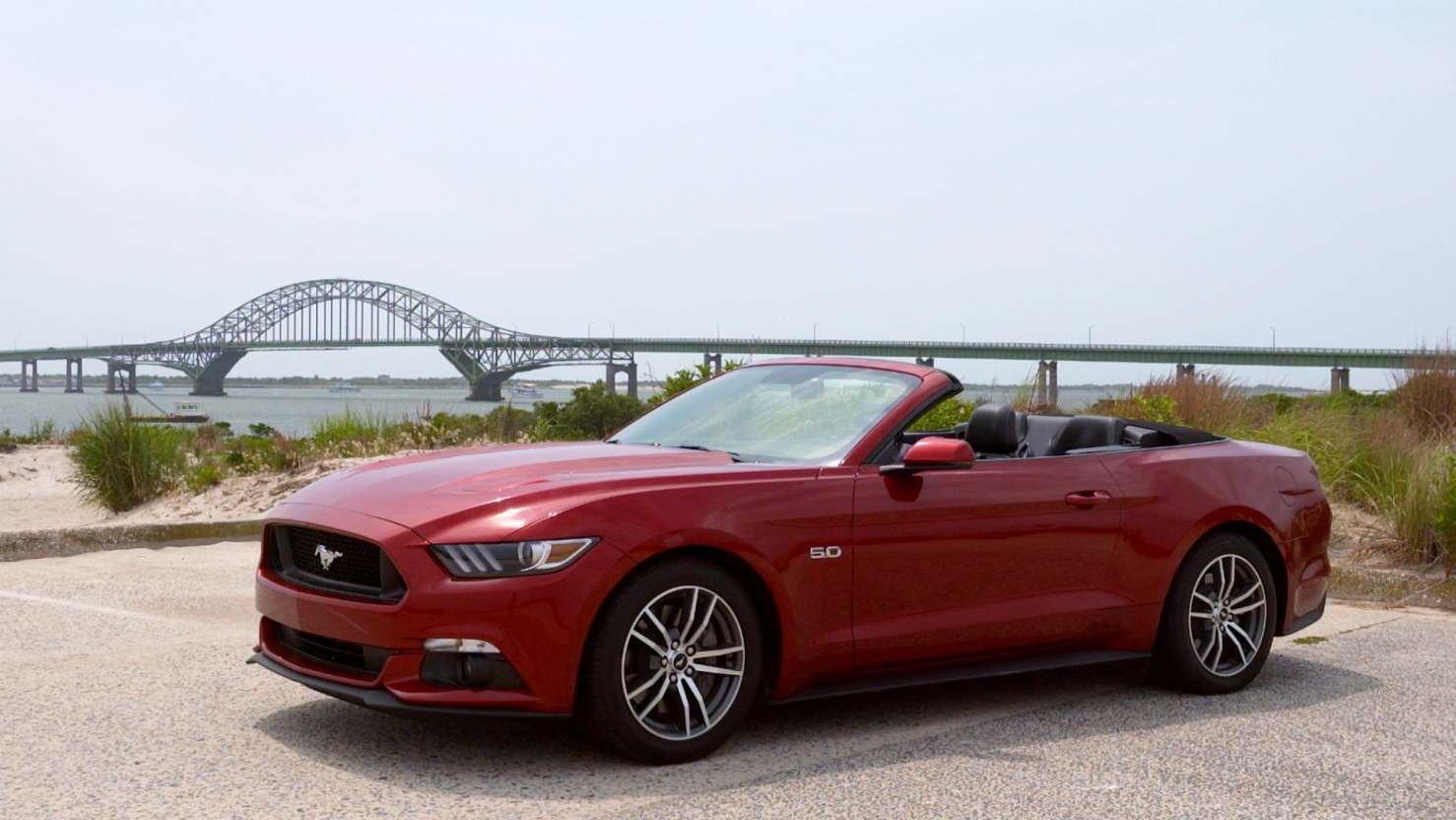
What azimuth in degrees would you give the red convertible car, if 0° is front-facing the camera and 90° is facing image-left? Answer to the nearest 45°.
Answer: approximately 45°

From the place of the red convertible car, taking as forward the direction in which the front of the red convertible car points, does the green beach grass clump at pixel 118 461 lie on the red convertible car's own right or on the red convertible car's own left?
on the red convertible car's own right

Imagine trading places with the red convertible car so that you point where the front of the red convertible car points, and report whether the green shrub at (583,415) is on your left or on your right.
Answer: on your right

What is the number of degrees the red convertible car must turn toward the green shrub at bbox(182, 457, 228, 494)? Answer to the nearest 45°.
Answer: approximately 90° to its right

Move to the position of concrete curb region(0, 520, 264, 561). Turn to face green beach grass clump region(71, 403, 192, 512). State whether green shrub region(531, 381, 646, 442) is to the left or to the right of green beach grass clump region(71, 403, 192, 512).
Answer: right

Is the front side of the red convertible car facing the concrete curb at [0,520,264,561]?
no

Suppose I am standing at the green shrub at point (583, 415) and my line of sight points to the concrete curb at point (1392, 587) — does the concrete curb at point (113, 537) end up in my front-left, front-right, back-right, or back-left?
front-right

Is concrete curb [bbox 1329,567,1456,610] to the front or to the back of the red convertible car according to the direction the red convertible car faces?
to the back

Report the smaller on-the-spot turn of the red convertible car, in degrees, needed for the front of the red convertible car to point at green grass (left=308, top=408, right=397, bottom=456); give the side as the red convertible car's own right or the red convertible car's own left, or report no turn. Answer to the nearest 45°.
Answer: approximately 90° to the red convertible car's own right

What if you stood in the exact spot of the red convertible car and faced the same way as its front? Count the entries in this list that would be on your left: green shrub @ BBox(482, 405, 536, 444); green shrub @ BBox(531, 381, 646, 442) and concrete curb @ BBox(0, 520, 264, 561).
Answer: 0

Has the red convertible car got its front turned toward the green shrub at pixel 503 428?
no
